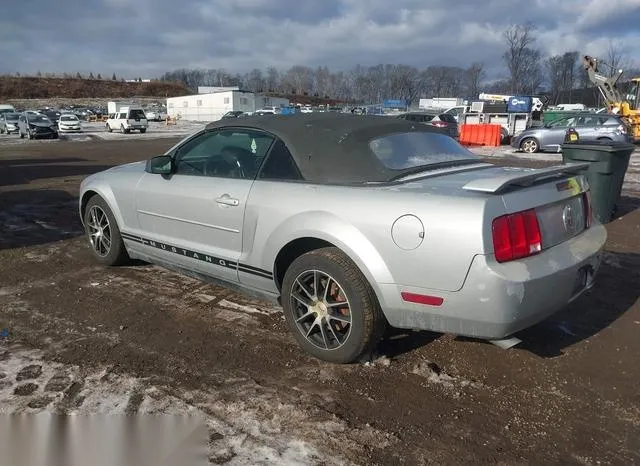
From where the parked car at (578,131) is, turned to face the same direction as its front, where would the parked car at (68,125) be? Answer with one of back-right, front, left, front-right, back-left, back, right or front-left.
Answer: front

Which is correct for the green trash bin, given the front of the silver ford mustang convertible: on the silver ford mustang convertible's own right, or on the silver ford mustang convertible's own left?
on the silver ford mustang convertible's own right

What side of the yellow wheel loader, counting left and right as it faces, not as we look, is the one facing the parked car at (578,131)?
left

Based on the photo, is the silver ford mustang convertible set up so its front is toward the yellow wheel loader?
no

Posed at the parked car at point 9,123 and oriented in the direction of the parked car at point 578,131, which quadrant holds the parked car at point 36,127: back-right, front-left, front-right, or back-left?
front-right

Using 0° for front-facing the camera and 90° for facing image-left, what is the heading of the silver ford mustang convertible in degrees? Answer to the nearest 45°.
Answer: approximately 135°

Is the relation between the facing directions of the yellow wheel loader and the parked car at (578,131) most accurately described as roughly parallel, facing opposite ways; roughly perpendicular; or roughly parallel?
roughly parallel

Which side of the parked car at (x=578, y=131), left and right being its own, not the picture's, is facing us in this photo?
left

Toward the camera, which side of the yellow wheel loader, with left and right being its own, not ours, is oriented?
left

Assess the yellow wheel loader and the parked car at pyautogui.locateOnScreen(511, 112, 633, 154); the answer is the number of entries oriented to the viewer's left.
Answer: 2

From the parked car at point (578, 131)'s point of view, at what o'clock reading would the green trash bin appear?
The green trash bin is roughly at 9 o'clock from the parked car.

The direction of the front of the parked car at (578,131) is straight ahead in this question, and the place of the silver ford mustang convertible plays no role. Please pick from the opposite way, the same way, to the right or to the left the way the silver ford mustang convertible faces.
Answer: the same way

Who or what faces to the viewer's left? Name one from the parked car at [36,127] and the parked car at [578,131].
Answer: the parked car at [578,131]

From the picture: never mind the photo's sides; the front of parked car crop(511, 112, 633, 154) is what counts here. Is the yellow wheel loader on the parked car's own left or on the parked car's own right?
on the parked car's own right

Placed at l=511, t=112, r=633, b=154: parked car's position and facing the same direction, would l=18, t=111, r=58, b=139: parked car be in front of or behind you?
in front

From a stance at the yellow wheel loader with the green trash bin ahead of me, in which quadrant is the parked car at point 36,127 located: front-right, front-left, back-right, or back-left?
front-right

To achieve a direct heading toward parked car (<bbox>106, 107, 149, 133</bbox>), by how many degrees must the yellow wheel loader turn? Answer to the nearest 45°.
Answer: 0° — it already faces it

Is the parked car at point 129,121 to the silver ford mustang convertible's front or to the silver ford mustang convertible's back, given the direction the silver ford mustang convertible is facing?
to the front
